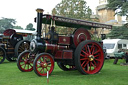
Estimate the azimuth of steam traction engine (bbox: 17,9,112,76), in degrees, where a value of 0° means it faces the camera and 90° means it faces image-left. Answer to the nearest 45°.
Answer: approximately 45°

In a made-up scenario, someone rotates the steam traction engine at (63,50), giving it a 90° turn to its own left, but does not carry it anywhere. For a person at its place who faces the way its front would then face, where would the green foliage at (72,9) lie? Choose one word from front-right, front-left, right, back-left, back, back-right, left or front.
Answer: back-left

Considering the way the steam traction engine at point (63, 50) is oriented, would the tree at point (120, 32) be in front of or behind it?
behind
